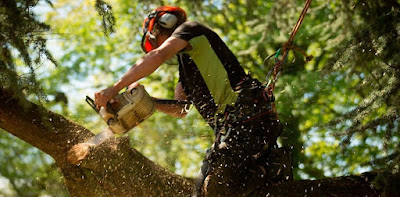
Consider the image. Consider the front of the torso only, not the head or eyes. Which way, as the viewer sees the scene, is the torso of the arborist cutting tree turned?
to the viewer's left
